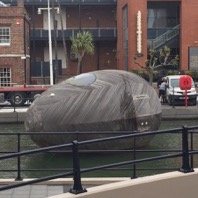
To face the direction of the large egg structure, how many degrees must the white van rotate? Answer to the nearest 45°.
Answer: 0° — it already faces it

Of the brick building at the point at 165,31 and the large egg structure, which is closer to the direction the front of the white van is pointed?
the large egg structure

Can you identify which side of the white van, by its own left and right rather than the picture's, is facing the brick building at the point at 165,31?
back

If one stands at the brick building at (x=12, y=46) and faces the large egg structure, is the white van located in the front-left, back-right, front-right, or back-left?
front-left

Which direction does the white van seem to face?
toward the camera

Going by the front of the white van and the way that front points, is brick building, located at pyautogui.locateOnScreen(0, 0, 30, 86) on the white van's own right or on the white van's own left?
on the white van's own right

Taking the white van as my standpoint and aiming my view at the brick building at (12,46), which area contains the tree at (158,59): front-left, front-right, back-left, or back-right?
front-right

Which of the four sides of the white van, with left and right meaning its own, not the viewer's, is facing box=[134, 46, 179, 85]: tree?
back
